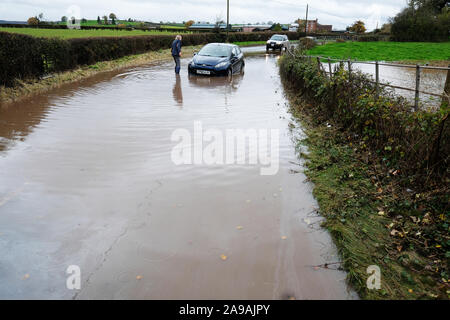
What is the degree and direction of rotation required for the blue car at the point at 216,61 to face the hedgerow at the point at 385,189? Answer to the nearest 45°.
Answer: approximately 45° to its left

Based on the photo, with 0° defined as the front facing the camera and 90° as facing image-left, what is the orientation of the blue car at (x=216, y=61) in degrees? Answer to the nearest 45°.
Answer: approximately 45°
